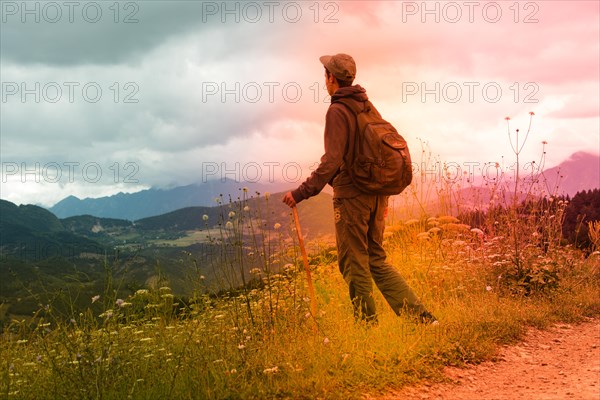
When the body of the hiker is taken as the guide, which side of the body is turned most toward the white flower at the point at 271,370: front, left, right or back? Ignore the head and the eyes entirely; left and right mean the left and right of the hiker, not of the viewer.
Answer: left

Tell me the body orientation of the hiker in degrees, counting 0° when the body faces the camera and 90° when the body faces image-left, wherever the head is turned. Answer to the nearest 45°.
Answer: approximately 135°
